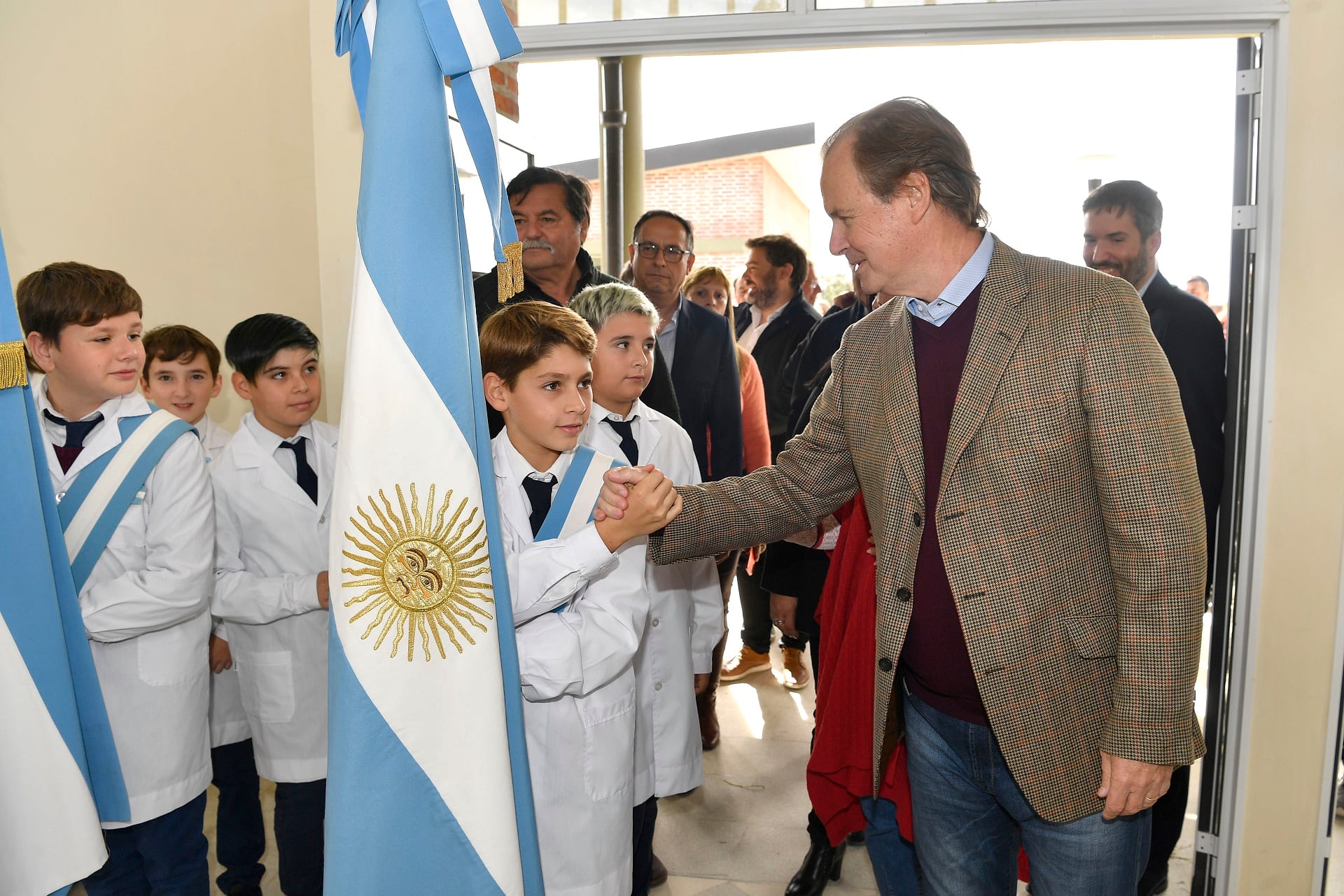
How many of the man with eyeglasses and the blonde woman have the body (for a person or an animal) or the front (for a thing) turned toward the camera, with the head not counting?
2

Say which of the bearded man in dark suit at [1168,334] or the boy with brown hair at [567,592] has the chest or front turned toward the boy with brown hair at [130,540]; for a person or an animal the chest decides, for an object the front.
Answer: the bearded man in dark suit

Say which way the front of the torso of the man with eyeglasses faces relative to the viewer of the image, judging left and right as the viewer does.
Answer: facing the viewer

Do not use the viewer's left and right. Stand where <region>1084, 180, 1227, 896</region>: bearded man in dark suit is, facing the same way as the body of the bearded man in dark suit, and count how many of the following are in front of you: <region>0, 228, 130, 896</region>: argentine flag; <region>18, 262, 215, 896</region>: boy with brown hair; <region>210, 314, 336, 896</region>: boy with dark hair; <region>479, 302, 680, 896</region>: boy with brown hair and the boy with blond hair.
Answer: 5

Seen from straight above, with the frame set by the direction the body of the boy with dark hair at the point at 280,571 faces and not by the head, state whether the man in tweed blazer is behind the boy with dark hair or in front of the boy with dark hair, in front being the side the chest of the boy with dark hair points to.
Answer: in front

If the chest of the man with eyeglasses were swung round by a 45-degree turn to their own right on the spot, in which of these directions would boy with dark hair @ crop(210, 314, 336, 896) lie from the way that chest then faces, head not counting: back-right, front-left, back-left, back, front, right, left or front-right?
front

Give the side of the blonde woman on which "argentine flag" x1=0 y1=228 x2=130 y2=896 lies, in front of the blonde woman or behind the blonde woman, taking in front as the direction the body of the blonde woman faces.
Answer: in front

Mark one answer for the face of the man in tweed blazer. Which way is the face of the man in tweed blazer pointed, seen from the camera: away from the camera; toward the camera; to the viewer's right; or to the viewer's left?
to the viewer's left

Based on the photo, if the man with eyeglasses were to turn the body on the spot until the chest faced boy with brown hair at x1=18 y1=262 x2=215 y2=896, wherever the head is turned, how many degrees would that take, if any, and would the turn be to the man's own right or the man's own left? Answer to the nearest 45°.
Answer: approximately 45° to the man's own right

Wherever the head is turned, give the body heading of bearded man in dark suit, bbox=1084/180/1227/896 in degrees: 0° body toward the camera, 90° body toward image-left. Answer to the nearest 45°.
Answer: approximately 45°

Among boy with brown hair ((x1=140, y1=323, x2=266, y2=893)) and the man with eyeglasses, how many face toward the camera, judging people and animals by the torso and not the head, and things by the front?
2

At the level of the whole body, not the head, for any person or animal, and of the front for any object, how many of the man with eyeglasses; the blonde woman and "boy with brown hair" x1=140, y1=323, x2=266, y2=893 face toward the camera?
3

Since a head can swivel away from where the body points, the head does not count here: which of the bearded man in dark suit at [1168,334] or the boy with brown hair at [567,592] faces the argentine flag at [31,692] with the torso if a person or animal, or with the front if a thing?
the bearded man in dark suit
